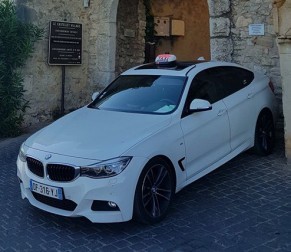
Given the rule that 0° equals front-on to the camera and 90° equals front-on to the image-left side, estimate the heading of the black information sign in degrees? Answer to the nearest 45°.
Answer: approximately 0°

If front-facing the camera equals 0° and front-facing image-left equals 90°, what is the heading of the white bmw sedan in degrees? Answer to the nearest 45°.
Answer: approximately 45°

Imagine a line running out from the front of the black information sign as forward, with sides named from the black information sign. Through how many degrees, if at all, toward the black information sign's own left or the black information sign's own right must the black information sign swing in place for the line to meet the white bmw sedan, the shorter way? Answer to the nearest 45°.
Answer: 0° — it already faces it

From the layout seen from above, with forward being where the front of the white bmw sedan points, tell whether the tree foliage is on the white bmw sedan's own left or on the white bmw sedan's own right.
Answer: on the white bmw sedan's own right

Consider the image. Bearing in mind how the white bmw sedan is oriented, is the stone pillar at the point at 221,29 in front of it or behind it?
behind
